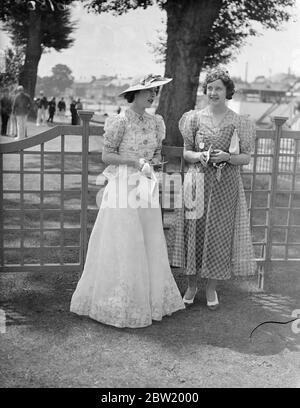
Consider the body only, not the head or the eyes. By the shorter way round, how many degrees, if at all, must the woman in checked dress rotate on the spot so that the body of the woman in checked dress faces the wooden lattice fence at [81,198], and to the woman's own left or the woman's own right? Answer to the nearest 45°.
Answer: approximately 90° to the woman's own right

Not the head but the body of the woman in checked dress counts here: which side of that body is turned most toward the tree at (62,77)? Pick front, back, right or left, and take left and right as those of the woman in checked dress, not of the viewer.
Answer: back

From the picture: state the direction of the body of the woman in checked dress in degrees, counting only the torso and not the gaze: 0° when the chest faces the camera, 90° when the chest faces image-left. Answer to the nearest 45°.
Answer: approximately 0°

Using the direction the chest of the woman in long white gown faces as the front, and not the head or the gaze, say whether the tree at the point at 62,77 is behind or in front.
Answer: behind

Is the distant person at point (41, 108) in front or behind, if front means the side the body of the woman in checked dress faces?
behind

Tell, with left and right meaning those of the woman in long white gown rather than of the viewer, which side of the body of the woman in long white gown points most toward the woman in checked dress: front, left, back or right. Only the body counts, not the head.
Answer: left

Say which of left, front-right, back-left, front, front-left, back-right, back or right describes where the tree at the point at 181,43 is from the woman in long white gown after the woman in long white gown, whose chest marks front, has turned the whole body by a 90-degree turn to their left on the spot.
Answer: front-left

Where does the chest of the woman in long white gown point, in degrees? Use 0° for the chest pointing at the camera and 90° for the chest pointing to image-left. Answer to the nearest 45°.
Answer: approximately 315°

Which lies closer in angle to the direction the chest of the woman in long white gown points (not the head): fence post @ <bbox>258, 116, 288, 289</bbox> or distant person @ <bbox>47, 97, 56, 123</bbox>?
the fence post
